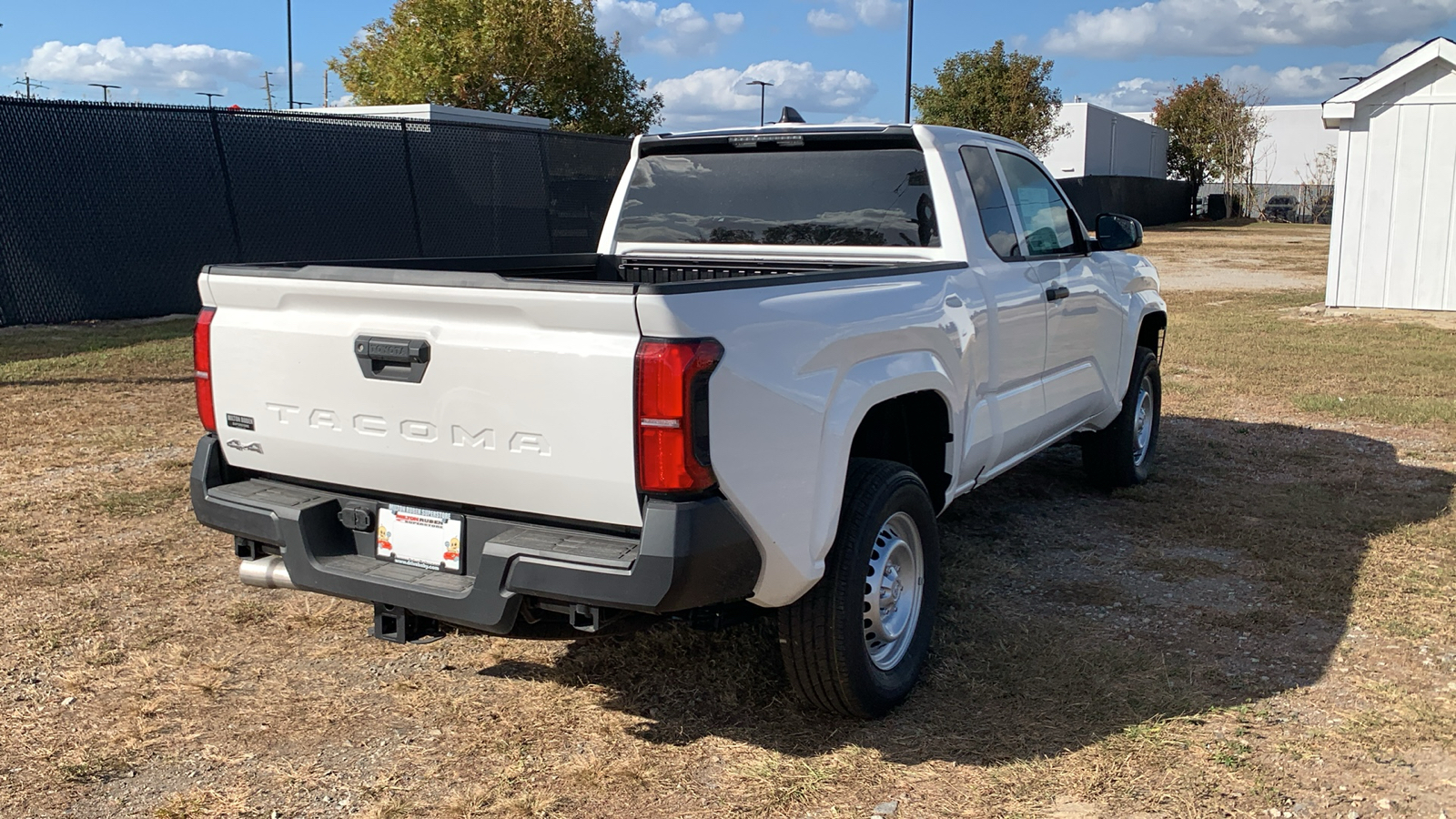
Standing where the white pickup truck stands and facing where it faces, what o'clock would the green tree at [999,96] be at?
The green tree is roughly at 11 o'clock from the white pickup truck.

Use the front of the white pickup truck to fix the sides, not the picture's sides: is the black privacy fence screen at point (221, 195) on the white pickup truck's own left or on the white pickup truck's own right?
on the white pickup truck's own left

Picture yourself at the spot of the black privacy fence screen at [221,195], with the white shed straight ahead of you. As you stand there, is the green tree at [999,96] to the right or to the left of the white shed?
left

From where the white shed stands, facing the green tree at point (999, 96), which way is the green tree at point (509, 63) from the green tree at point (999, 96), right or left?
left

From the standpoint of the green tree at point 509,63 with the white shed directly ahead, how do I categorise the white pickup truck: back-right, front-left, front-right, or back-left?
front-right

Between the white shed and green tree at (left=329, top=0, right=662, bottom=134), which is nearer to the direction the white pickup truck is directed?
the white shed

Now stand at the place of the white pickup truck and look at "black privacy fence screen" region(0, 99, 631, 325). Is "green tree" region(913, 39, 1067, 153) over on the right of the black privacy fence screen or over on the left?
right

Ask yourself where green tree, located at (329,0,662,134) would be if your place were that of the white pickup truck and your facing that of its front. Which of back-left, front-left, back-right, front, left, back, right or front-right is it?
front-left

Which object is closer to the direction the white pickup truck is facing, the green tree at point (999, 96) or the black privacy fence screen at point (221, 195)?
the green tree

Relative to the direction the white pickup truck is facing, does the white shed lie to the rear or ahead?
ahead

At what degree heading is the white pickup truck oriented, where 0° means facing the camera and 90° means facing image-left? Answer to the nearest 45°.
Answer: approximately 225°
